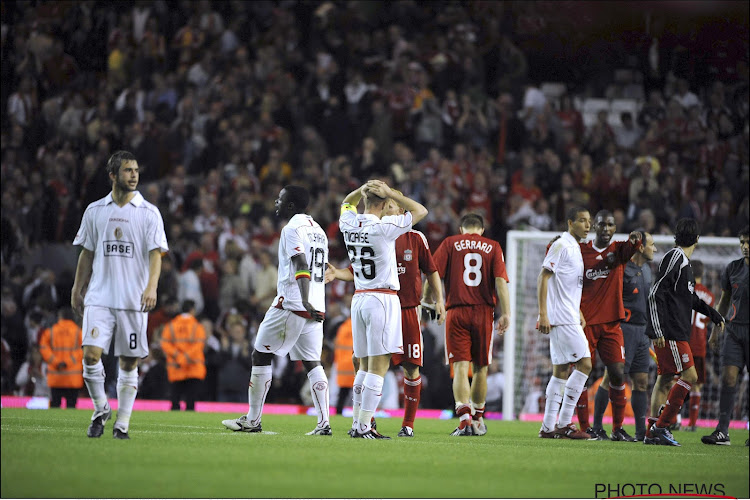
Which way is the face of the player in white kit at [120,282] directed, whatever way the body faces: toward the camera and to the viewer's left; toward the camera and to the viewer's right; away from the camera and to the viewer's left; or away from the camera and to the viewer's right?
toward the camera and to the viewer's right

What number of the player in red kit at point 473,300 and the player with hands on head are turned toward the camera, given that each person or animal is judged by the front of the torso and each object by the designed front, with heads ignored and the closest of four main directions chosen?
0

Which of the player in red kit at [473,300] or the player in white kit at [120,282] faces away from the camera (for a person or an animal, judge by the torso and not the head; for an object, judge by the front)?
the player in red kit

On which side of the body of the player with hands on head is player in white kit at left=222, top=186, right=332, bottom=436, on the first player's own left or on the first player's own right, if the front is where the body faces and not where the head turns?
on the first player's own left

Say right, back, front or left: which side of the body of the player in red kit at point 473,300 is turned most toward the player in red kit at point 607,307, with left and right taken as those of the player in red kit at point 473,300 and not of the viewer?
right

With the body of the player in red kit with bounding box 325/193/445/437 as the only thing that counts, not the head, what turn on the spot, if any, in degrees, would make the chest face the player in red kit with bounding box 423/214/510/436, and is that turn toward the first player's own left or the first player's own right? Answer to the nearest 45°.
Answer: approximately 135° to the first player's own left

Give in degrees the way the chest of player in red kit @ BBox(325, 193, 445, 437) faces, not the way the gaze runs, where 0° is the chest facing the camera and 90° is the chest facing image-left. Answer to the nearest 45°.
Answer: approximately 0°

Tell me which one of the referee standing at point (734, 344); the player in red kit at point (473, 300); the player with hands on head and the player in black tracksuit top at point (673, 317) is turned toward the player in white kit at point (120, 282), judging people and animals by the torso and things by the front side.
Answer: the referee standing at point (734, 344)

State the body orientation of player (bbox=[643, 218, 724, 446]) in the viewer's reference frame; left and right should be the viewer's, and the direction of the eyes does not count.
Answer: facing to the right of the viewer

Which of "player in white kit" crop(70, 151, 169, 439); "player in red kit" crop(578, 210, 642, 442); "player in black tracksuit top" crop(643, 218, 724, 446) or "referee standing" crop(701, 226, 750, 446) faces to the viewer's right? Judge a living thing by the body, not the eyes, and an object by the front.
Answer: "player in black tracksuit top" crop(643, 218, 724, 446)

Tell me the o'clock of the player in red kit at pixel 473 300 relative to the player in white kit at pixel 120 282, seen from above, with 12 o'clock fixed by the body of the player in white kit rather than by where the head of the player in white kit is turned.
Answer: The player in red kit is roughly at 8 o'clock from the player in white kit.

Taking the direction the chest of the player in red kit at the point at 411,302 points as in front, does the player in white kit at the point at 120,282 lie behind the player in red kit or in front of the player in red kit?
in front

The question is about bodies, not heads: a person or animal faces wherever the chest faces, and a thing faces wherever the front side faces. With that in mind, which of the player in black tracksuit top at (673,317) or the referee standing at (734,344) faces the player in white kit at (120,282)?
the referee standing at (734,344)

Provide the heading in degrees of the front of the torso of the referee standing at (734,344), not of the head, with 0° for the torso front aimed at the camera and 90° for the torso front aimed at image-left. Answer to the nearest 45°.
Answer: approximately 45°

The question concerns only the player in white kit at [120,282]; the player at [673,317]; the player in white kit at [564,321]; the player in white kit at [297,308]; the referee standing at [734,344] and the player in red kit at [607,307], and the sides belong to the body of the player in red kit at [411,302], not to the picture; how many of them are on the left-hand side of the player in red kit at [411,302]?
4

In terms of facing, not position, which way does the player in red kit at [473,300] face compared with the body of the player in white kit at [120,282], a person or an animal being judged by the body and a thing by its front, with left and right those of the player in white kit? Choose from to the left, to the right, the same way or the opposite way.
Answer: the opposite way
